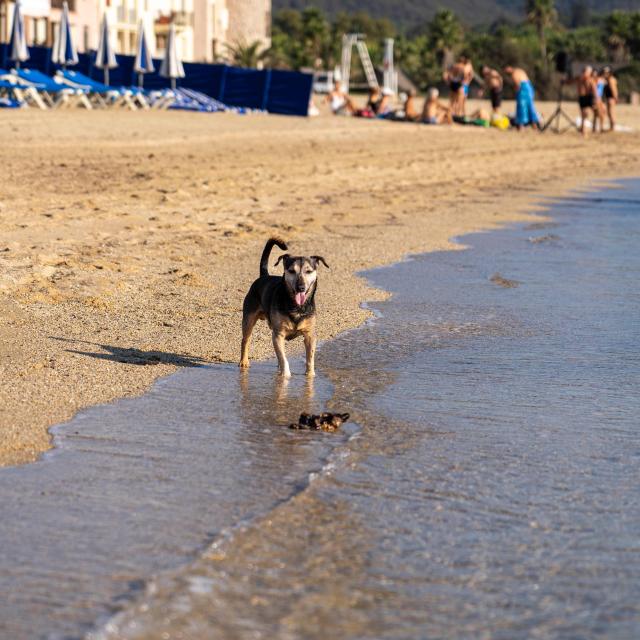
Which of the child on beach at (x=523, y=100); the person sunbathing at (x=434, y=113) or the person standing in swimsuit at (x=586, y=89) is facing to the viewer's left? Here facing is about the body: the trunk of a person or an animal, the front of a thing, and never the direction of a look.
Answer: the child on beach

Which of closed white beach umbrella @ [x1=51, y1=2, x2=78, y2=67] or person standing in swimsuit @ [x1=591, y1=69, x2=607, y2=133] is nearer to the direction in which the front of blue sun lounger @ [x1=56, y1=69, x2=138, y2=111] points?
the person standing in swimsuit

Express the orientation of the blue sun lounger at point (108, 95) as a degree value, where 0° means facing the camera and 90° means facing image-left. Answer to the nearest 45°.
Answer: approximately 270°

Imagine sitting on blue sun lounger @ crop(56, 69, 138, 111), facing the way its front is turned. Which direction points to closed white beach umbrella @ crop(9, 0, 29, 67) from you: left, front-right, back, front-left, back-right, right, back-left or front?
back-left
